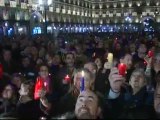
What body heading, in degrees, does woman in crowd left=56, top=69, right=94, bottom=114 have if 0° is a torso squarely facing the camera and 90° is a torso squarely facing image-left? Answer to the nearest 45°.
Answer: approximately 45°

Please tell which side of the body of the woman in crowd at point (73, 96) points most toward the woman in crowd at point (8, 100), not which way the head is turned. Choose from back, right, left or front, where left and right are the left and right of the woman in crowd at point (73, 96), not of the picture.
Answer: right

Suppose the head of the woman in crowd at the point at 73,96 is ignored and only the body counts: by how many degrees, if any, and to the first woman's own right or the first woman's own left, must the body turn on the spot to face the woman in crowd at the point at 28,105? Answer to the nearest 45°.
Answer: approximately 45° to the first woman's own right
